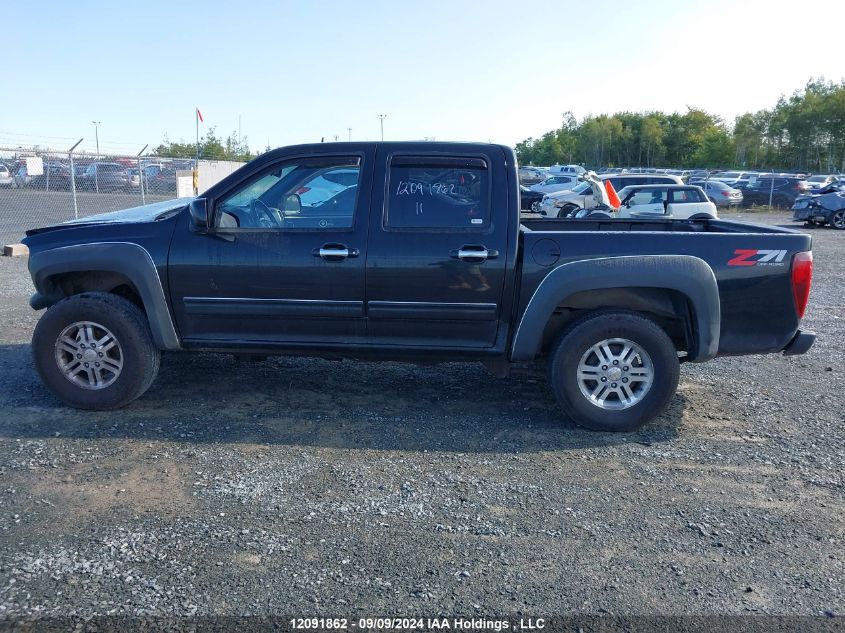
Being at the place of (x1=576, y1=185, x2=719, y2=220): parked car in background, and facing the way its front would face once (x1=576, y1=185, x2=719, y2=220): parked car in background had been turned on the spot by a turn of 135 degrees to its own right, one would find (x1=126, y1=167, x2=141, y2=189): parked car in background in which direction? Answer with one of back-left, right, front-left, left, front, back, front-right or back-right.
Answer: back-left

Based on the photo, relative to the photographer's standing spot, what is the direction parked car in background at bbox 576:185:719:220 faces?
facing to the left of the viewer

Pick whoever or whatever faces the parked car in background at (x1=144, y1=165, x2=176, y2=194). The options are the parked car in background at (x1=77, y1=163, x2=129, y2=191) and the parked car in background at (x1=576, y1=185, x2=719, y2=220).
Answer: the parked car in background at (x1=576, y1=185, x2=719, y2=220)

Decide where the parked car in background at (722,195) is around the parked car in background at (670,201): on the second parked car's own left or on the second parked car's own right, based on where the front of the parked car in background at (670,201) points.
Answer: on the second parked car's own right

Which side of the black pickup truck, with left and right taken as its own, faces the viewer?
left

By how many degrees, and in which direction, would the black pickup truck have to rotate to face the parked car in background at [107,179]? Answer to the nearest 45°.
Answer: approximately 45° to its right

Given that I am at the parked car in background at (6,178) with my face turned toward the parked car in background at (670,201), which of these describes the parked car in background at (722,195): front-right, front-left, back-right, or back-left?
front-left

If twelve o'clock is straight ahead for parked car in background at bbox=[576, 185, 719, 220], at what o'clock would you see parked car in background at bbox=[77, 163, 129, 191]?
parked car in background at bbox=[77, 163, 129, 191] is roughly at 12 o'clock from parked car in background at bbox=[576, 185, 719, 220].

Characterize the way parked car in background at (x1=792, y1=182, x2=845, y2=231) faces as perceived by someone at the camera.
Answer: facing the viewer and to the left of the viewer

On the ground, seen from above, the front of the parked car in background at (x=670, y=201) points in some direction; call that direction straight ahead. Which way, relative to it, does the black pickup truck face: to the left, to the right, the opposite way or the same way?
the same way
